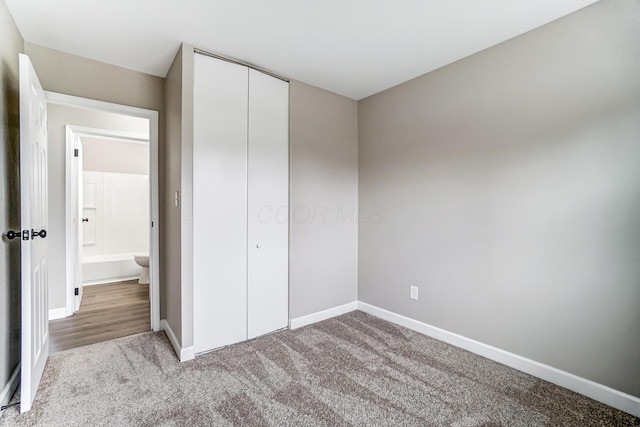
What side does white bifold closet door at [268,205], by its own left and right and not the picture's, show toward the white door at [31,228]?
right

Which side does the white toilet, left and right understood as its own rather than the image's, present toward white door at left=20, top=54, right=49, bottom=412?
left

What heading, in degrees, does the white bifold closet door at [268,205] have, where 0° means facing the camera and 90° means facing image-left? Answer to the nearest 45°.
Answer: approximately 315°

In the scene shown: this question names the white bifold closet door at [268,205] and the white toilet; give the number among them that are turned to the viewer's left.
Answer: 1

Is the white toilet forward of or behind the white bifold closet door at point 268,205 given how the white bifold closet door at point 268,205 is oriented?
behind

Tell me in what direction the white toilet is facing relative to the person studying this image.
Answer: facing to the left of the viewer

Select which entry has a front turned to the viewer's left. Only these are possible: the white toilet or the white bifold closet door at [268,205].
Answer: the white toilet

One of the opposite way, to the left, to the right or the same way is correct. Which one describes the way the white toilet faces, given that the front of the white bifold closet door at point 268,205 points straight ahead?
to the right
